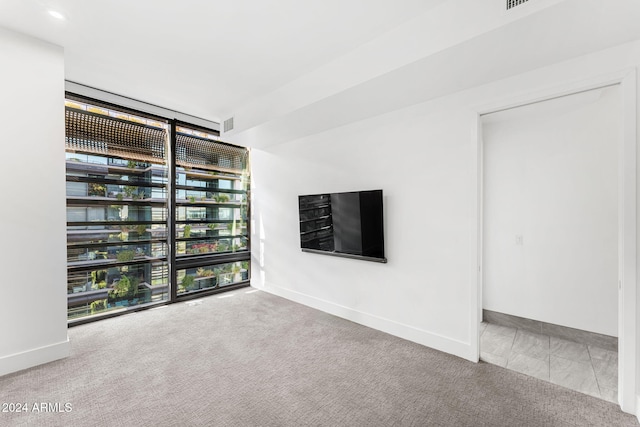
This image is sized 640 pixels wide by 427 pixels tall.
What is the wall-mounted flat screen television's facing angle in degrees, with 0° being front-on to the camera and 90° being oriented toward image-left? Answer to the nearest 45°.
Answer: approximately 45°
